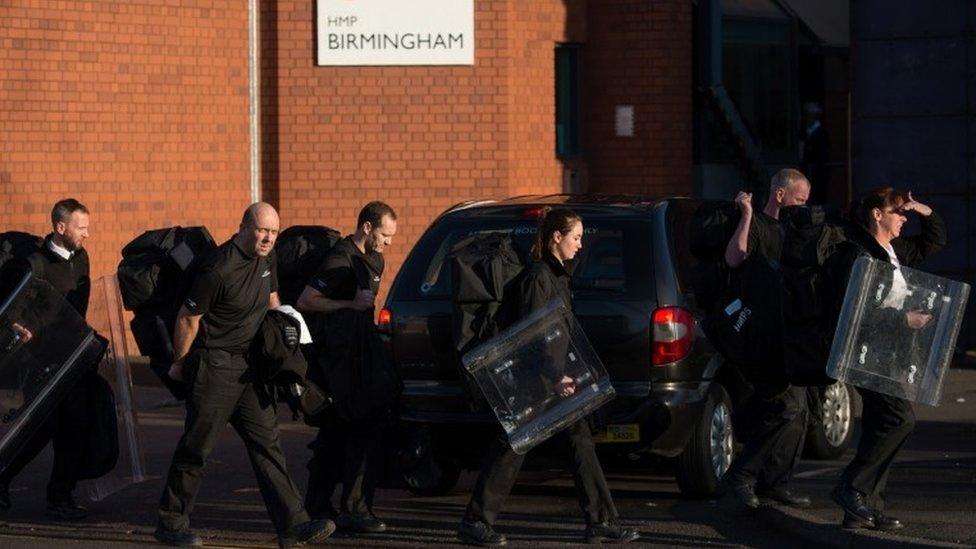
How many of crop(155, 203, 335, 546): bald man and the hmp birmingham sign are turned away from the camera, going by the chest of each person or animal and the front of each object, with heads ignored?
0

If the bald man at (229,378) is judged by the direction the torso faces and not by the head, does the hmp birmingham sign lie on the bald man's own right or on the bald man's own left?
on the bald man's own left

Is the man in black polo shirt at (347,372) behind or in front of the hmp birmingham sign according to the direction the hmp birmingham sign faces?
in front

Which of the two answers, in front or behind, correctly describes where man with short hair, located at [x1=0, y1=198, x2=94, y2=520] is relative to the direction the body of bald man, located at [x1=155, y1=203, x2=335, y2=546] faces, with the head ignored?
behind

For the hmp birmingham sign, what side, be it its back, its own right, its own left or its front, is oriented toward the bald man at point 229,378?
front

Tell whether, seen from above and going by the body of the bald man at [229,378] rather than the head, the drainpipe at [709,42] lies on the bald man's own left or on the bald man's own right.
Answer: on the bald man's own left

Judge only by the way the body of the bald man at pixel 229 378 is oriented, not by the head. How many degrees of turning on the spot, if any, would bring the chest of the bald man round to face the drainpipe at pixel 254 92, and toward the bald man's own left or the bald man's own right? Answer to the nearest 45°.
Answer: approximately 135° to the bald man's own left

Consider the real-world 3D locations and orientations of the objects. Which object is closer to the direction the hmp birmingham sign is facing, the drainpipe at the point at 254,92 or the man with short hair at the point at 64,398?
the man with short hair

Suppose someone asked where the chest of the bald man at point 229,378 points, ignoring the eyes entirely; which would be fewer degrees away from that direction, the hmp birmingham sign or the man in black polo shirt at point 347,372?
the man in black polo shirt

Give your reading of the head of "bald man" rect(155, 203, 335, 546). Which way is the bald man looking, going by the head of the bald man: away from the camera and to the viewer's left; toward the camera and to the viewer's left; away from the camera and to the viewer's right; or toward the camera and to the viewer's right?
toward the camera and to the viewer's right

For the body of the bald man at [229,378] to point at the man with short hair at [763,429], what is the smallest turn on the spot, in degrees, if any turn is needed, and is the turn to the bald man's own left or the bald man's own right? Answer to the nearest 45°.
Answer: approximately 45° to the bald man's own left
